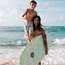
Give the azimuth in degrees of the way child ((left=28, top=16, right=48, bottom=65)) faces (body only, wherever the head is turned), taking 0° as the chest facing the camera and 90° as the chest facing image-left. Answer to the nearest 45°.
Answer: approximately 0°
